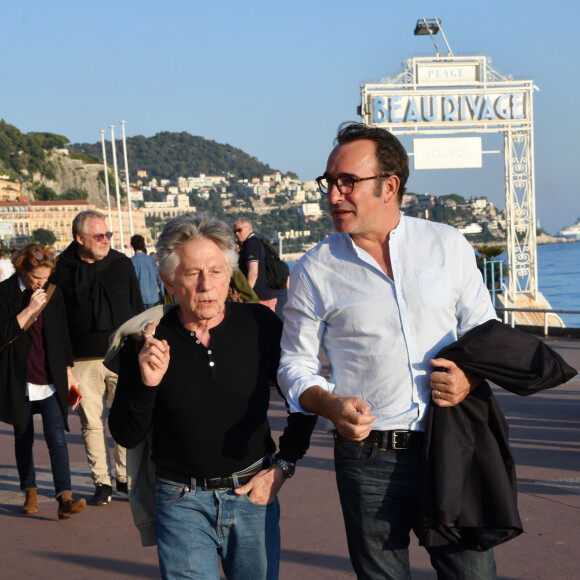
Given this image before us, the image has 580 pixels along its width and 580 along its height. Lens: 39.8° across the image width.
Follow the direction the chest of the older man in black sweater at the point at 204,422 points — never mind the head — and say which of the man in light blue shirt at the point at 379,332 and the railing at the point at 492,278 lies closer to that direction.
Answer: the man in light blue shirt

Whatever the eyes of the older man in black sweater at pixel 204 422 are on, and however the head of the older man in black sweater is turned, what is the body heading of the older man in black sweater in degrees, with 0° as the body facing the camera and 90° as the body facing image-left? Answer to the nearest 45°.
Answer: approximately 0°

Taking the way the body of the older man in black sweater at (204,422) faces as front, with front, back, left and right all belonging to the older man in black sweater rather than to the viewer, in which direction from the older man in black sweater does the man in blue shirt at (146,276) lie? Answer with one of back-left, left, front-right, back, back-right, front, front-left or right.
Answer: back

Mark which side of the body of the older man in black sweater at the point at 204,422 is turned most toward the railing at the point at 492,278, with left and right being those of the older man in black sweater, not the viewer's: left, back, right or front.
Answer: back

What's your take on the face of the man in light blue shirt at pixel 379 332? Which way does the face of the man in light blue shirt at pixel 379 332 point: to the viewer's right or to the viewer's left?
to the viewer's left

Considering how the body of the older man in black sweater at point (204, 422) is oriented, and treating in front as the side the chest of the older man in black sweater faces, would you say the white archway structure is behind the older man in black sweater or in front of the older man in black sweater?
behind

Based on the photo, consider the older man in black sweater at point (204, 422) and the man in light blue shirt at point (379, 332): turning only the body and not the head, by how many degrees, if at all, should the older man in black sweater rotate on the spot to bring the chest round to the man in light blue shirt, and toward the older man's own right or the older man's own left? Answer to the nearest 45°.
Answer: approximately 90° to the older man's own left
